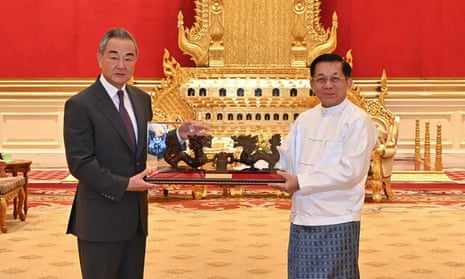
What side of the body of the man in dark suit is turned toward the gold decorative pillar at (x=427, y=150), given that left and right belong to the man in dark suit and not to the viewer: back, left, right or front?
left

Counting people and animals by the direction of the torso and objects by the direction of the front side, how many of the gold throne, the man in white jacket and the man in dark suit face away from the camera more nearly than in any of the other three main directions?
0

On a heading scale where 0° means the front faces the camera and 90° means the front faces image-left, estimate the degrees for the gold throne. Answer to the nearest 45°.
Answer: approximately 0°

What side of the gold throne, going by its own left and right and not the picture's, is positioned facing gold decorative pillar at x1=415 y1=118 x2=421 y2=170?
left

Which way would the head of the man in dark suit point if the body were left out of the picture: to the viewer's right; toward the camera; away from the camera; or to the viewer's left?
toward the camera

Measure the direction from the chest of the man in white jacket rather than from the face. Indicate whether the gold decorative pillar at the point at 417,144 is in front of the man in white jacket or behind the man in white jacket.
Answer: behind

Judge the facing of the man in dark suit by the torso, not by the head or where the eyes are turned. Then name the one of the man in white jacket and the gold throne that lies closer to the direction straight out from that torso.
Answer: the man in white jacket

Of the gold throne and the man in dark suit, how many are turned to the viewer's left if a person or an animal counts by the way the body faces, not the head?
0

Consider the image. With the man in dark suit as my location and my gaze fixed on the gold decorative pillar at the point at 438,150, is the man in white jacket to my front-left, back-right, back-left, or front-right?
front-right

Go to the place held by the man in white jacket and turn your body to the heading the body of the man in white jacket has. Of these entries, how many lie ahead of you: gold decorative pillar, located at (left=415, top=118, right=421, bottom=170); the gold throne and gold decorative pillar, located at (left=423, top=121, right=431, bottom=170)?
0

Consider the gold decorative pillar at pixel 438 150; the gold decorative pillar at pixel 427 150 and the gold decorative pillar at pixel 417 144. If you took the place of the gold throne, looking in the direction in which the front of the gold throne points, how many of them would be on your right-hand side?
0

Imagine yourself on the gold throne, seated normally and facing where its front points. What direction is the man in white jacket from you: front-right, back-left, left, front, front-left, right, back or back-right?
front

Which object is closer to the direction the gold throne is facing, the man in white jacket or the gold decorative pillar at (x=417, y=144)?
the man in white jacket

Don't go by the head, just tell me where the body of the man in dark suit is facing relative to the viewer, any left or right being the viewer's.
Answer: facing the viewer and to the right of the viewer
